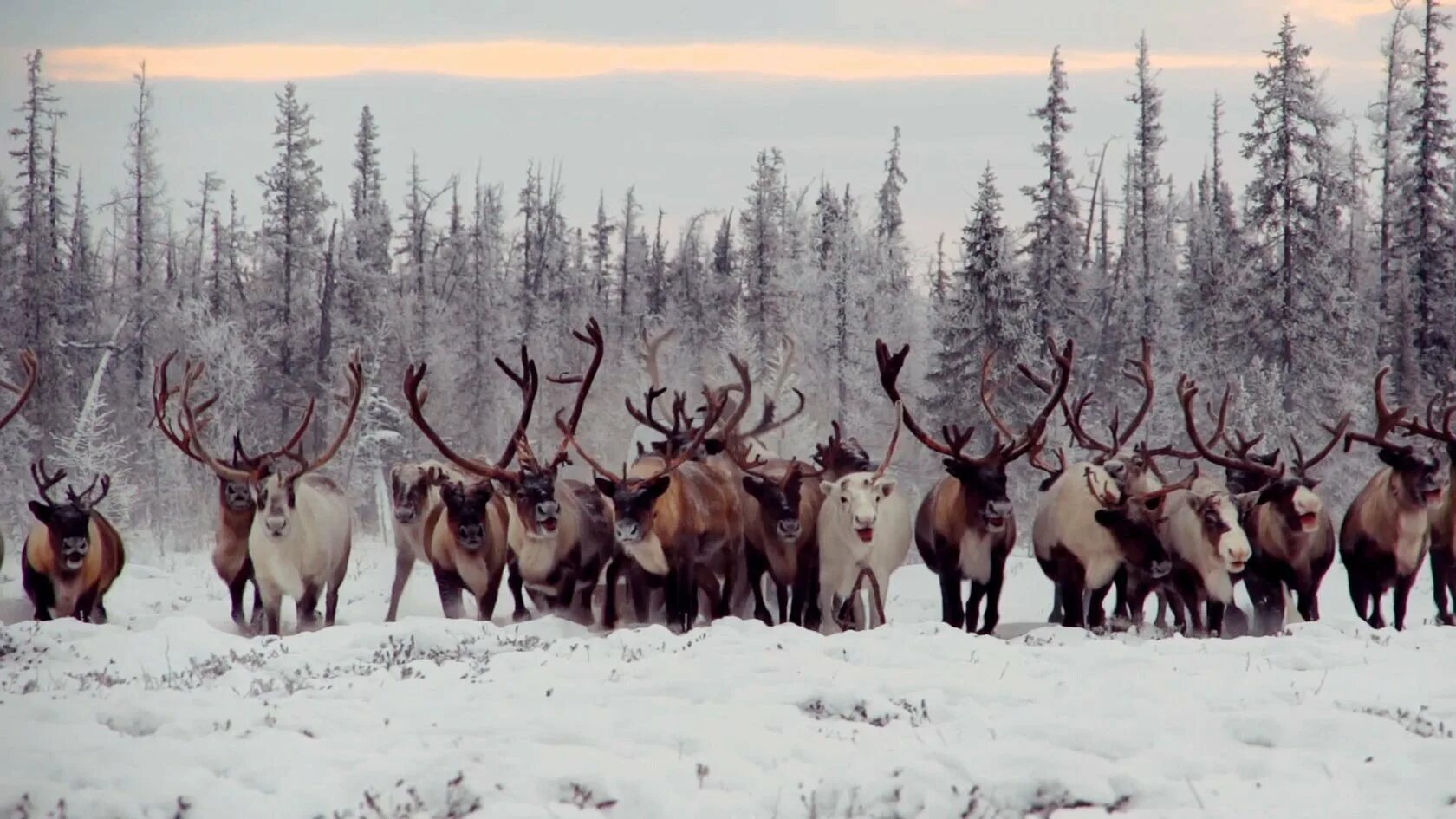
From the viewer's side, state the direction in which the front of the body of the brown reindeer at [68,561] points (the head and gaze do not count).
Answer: toward the camera

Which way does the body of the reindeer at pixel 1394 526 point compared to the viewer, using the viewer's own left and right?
facing the viewer and to the right of the viewer

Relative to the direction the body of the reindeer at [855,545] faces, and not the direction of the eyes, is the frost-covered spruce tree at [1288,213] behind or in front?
behind

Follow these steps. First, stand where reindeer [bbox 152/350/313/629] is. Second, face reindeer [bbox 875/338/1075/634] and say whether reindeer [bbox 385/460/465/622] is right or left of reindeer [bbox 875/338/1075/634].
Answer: left

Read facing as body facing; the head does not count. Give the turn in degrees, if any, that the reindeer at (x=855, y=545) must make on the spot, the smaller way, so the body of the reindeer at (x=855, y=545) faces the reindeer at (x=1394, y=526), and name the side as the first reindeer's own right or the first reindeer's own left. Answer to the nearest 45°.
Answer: approximately 90° to the first reindeer's own left

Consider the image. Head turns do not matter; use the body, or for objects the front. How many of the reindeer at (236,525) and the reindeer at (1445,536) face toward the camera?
2

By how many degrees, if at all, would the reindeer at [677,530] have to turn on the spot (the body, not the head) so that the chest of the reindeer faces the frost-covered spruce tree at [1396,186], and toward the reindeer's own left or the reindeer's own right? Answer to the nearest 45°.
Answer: approximately 180°

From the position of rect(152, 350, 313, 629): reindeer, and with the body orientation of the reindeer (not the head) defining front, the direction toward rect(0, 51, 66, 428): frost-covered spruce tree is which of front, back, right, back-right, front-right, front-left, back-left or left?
back

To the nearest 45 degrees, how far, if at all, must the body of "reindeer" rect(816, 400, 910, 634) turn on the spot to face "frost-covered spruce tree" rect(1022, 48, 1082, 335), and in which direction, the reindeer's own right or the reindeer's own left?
approximately 180°

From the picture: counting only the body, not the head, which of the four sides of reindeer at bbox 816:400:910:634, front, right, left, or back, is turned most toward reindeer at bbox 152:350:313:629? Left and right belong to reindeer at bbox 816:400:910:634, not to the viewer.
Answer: right

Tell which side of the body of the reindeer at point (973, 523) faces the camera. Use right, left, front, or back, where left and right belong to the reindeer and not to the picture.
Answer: front

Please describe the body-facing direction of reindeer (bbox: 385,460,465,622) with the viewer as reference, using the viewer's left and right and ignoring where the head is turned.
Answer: facing the viewer

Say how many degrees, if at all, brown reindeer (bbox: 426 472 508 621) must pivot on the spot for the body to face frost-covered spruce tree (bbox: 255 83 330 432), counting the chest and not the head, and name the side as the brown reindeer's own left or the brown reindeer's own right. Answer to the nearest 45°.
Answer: approximately 180°
